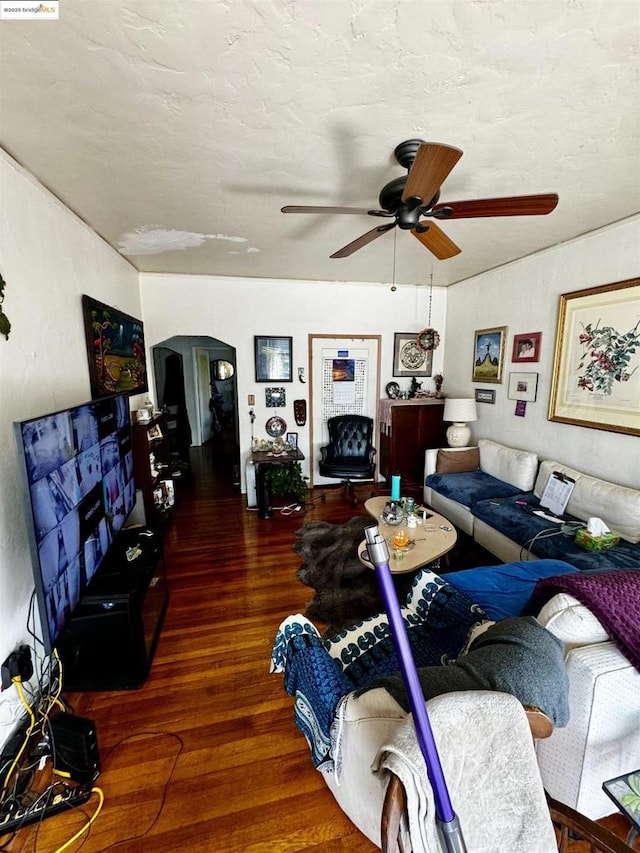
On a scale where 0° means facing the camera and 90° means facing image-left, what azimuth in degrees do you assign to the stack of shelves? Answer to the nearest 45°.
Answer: approximately 315°

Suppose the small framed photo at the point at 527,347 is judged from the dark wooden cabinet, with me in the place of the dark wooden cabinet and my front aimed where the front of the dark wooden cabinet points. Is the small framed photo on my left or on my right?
on my left

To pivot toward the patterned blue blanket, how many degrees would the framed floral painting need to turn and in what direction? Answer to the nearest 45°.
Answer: approximately 45° to its left

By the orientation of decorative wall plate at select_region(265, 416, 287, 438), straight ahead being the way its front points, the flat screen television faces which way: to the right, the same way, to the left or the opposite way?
to the left

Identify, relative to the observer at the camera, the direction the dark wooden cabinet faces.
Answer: facing the viewer

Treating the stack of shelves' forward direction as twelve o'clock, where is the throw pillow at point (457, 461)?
The throw pillow is roughly at 11 o'clock from the stack of shelves.

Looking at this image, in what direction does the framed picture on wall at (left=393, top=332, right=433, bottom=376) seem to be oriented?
toward the camera

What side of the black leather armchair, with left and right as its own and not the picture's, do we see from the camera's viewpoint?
front

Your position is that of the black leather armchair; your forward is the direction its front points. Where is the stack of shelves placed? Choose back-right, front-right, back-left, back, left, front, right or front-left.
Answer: front-right

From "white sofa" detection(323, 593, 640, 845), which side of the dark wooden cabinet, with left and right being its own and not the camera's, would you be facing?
front

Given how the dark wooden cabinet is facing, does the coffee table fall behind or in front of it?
in front

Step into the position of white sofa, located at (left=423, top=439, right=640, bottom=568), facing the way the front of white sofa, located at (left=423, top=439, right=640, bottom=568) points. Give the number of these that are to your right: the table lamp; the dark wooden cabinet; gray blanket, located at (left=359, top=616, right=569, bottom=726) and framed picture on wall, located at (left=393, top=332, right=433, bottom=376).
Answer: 3

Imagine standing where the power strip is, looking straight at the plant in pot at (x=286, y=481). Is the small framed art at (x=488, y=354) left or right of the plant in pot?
right

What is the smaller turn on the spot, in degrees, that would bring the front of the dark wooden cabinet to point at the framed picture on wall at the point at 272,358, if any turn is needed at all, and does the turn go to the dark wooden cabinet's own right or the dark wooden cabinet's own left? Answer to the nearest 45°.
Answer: approximately 90° to the dark wooden cabinet's own right

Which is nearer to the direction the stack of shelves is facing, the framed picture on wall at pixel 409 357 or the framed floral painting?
the framed floral painting

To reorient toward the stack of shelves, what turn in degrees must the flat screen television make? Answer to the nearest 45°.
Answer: approximately 135° to its left

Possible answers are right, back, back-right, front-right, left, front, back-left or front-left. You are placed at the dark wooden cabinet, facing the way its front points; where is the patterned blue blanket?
front
